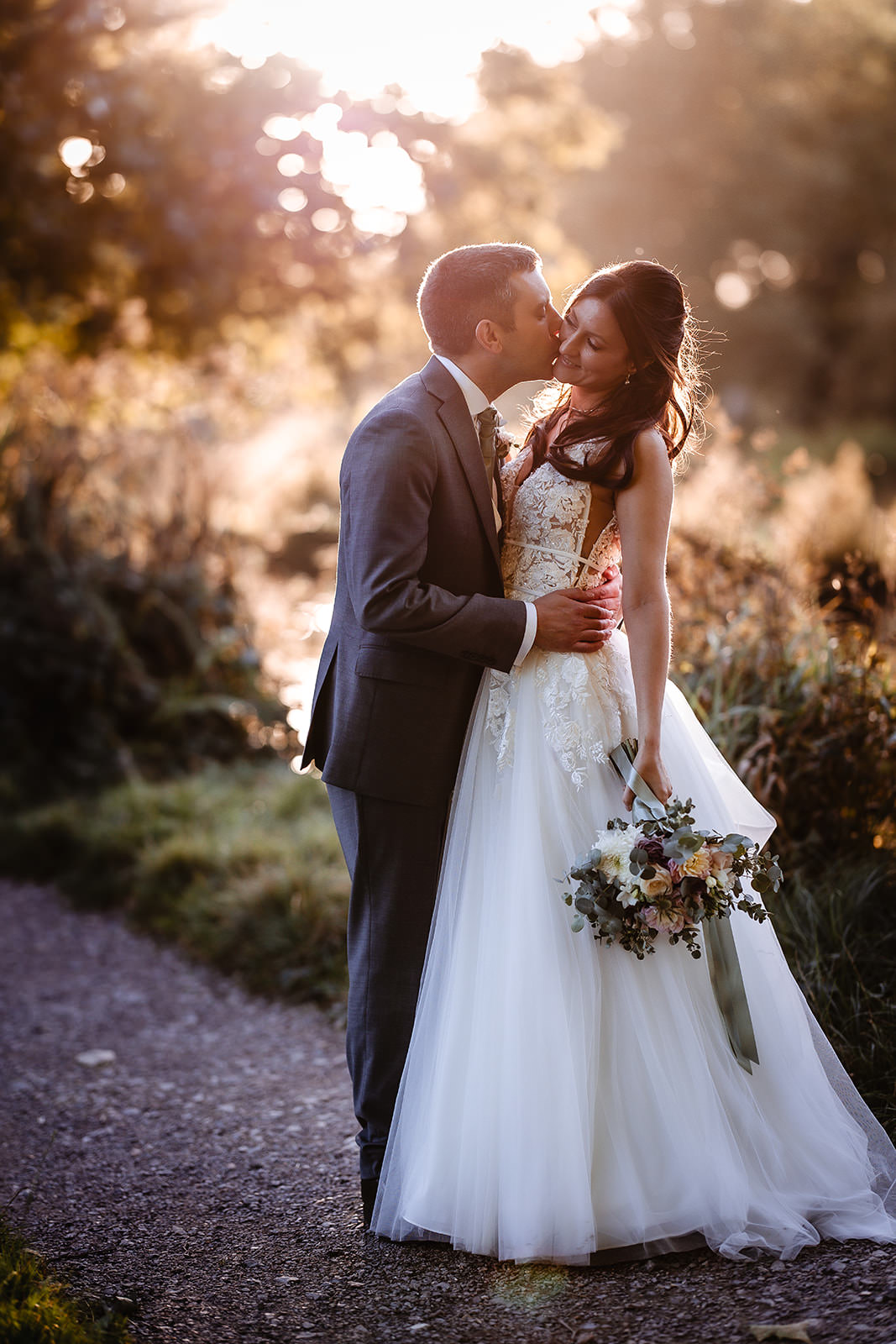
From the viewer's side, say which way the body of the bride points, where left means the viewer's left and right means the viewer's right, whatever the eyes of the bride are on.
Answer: facing the viewer and to the left of the viewer

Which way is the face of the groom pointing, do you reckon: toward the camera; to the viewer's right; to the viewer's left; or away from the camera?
to the viewer's right

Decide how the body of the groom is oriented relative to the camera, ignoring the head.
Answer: to the viewer's right
